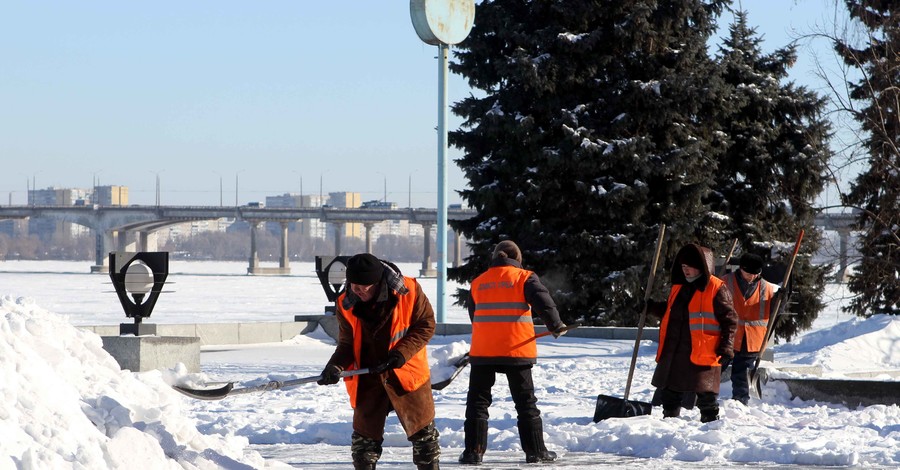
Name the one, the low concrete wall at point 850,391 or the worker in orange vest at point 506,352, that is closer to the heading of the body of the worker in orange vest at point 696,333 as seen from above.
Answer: the worker in orange vest

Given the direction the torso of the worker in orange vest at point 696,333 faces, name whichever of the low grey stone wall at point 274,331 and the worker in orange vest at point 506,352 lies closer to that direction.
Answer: the worker in orange vest

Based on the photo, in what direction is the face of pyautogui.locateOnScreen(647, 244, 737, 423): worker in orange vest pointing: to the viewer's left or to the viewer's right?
to the viewer's left

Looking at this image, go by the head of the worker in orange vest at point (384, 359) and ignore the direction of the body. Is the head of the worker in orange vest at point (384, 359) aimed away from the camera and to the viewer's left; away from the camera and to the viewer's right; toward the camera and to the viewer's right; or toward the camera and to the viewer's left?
toward the camera and to the viewer's left

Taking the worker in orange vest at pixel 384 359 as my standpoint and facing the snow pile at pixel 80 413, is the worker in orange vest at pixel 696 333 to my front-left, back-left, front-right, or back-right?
back-right

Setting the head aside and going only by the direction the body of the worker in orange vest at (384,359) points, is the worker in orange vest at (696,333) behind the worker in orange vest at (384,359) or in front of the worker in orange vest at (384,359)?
behind

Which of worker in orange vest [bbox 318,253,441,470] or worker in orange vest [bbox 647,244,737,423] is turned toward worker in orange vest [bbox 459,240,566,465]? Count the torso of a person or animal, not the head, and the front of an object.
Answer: worker in orange vest [bbox 647,244,737,423]

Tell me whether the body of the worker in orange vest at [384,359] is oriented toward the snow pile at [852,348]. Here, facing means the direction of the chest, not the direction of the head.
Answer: no

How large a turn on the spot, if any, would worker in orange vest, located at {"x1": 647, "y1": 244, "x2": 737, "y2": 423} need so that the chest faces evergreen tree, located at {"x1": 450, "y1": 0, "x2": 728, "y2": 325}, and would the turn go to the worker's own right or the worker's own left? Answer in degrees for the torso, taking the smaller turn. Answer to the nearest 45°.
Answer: approximately 135° to the worker's own right

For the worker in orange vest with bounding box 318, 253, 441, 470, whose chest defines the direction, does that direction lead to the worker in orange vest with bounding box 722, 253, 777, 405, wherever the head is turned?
no

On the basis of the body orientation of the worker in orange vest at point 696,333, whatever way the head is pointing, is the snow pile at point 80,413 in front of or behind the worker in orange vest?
in front

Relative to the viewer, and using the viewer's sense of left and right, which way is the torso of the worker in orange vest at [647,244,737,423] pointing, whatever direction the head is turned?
facing the viewer and to the left of the viewer

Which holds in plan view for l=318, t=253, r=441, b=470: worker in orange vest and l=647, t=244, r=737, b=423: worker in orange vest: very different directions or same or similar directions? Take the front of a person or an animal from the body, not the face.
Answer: same or similar directions

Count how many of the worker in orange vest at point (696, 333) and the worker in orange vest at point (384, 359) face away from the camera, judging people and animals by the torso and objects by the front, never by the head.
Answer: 0

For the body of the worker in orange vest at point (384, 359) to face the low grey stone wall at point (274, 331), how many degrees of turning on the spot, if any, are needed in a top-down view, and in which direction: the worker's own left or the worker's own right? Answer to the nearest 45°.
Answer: approximately 135° to the worker's own right
